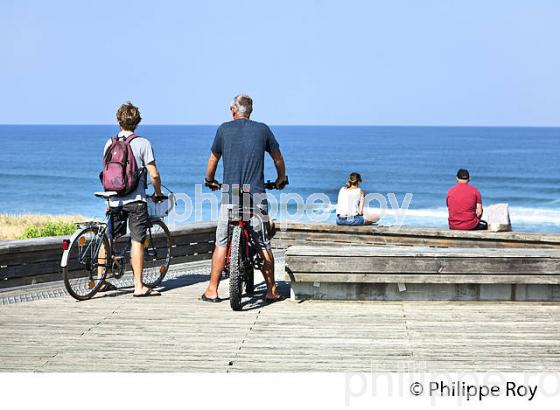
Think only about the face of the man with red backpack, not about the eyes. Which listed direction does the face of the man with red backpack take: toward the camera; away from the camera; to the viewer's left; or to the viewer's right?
away from the camera

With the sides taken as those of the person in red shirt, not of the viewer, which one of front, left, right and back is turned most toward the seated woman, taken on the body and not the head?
left

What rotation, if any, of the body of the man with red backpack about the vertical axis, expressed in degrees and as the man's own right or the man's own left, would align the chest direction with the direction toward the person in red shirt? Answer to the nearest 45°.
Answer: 0° — they already face them

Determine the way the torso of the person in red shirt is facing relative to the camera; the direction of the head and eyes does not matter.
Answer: away from the camera

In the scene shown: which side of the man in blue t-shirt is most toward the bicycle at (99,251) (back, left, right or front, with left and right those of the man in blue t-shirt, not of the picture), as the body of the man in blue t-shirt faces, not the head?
left

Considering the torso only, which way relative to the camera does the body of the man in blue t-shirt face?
away from the camera

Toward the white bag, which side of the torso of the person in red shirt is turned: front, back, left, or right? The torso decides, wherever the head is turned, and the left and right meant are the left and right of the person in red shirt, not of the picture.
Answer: right

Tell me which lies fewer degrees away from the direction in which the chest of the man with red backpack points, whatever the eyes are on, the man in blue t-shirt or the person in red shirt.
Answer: the person in red shirt

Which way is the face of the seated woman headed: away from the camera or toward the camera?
away from the camera

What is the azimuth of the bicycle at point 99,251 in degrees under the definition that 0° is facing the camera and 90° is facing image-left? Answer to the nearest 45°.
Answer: approximately 225°
